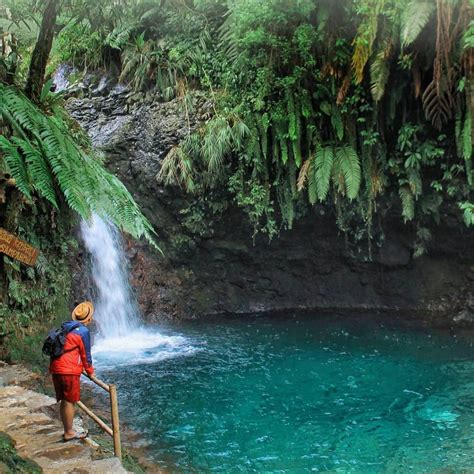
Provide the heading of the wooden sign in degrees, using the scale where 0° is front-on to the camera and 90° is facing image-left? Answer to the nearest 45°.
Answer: approximately 0°

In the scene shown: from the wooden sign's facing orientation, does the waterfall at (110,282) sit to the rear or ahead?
to the rear

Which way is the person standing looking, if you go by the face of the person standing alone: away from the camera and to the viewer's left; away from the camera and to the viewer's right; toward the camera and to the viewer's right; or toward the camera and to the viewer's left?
away from the camera and to the viewer's right

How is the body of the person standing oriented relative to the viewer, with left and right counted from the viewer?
facing to the right of the viewer

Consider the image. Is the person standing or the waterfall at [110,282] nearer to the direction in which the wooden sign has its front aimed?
the person standing

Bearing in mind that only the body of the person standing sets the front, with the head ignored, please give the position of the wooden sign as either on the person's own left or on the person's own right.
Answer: on the person's own left

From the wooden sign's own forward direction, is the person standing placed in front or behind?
in front
